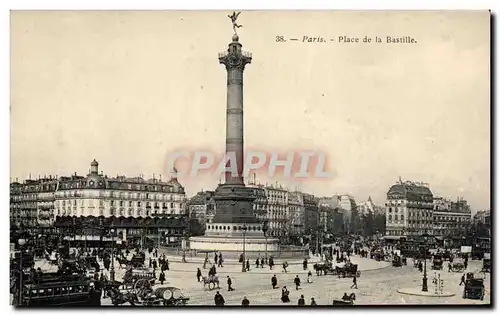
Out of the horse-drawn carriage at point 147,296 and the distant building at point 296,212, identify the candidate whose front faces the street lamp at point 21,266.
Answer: the horse-drawn carriage

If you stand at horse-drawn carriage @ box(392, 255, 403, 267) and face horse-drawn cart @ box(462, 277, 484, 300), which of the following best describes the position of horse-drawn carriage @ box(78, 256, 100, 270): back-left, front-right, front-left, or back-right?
front-right

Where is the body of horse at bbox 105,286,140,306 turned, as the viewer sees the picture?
to the viewer's left

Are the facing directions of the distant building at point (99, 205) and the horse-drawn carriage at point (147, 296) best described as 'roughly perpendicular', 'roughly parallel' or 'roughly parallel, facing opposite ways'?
roughly perpendicular

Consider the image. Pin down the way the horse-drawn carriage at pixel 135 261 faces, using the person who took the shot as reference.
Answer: facing to the left of the viewer

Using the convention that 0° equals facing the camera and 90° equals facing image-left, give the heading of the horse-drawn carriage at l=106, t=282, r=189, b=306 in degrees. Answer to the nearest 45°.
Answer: approximately 90°
